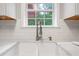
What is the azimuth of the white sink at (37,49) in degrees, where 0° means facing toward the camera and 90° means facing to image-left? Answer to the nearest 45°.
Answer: approximately 0°

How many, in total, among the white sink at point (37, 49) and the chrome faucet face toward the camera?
2
